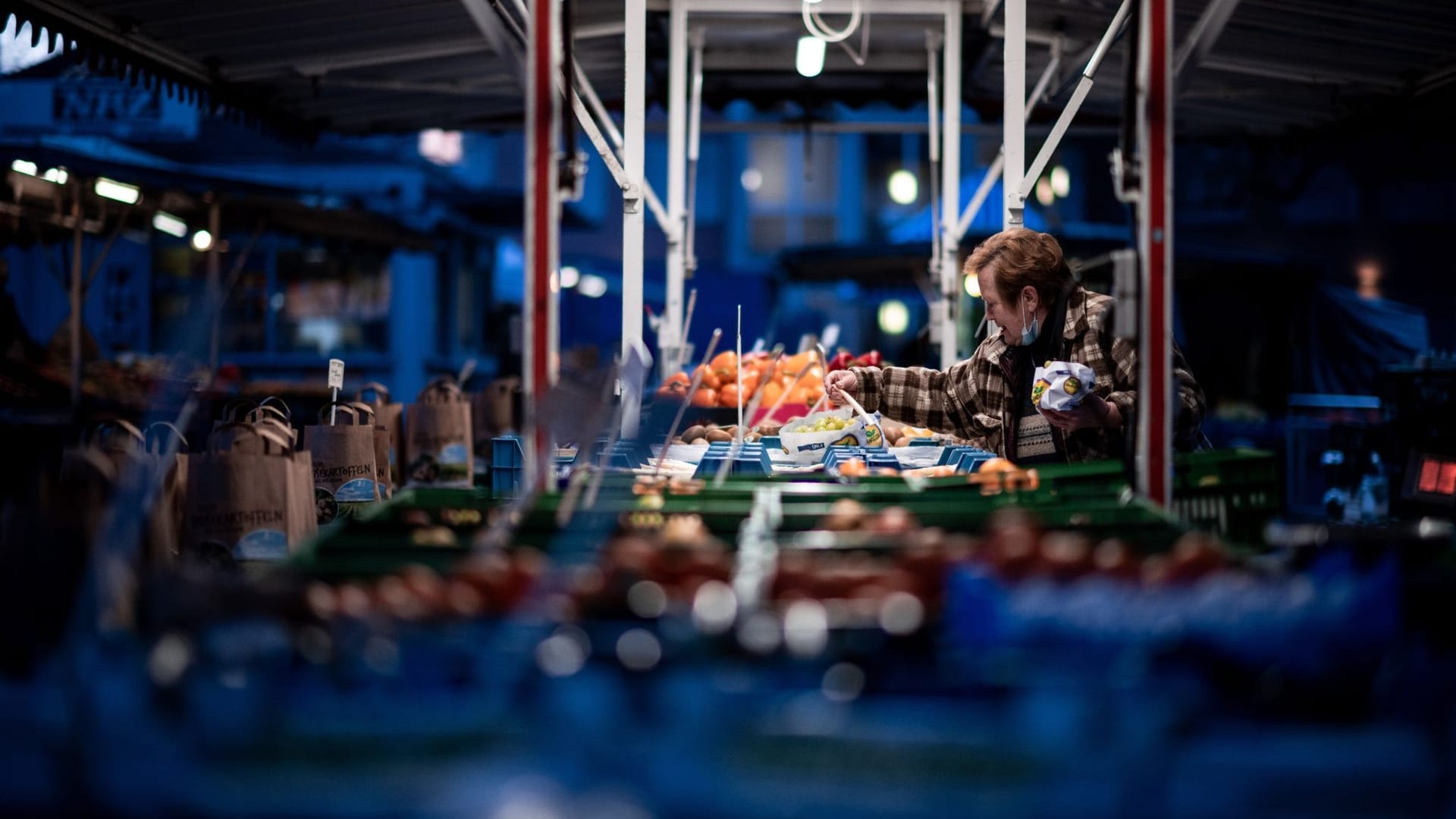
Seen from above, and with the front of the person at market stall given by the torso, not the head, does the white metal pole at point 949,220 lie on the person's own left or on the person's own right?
on the person's own right

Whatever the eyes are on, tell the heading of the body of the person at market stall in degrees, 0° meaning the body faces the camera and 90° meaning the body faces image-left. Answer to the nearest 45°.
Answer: approximately 45°

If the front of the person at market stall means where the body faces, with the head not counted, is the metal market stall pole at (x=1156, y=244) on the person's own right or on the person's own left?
on the person's own left

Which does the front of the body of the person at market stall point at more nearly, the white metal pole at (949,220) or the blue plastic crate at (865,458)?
the blue plastic crate

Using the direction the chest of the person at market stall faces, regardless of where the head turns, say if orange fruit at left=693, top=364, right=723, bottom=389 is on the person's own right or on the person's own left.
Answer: on the person's own right

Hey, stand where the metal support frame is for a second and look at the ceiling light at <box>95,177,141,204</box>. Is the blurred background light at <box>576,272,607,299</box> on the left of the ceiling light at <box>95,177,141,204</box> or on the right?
right

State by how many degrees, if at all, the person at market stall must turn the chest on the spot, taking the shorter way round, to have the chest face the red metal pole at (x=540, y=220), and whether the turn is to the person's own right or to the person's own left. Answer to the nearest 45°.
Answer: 0° — they already face it
